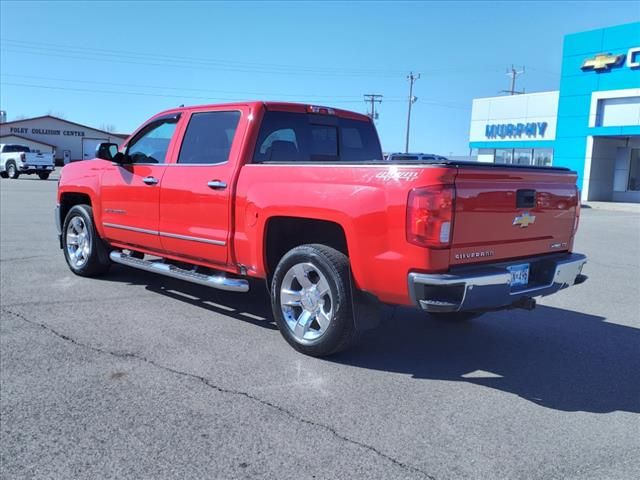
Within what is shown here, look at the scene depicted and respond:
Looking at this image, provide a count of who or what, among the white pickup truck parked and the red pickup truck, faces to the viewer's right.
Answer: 0

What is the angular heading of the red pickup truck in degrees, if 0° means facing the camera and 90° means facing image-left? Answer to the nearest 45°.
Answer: approximately 135°

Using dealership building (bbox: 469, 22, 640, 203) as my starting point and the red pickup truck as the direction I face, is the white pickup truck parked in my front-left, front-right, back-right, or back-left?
front-right

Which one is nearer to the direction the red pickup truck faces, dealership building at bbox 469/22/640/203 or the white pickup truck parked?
the white pickup truck parked

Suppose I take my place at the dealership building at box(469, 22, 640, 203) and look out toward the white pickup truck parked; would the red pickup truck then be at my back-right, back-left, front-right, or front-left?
front-left

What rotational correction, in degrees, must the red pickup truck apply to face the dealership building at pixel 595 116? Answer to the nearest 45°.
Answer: approximately 90° to its right

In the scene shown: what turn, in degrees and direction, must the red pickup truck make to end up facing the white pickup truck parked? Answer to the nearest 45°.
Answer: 0° — it already faces it

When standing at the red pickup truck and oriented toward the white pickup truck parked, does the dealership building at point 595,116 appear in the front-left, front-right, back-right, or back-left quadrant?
front-right
